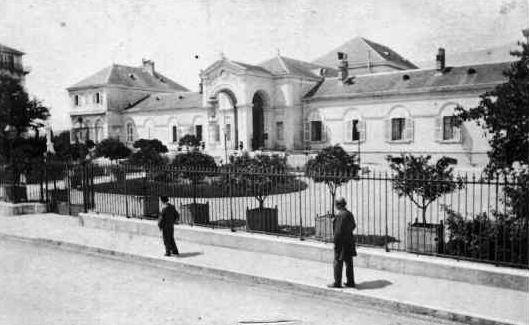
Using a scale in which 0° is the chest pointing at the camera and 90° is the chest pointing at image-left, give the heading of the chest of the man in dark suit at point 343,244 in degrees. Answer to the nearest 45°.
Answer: approximately 135°

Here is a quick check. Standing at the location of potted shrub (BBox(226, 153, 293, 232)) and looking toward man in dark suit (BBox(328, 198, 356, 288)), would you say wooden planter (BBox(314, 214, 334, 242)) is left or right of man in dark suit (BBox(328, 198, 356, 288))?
left

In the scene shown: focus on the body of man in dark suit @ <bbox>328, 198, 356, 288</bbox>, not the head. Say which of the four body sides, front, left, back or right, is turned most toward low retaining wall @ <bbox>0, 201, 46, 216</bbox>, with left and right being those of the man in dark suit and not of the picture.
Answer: front

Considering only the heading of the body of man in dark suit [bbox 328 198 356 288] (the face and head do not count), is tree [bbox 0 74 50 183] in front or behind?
in front

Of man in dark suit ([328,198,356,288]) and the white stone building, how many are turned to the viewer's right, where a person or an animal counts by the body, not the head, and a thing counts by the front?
0

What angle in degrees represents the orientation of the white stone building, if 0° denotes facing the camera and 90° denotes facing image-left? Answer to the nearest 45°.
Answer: approximately 45°
